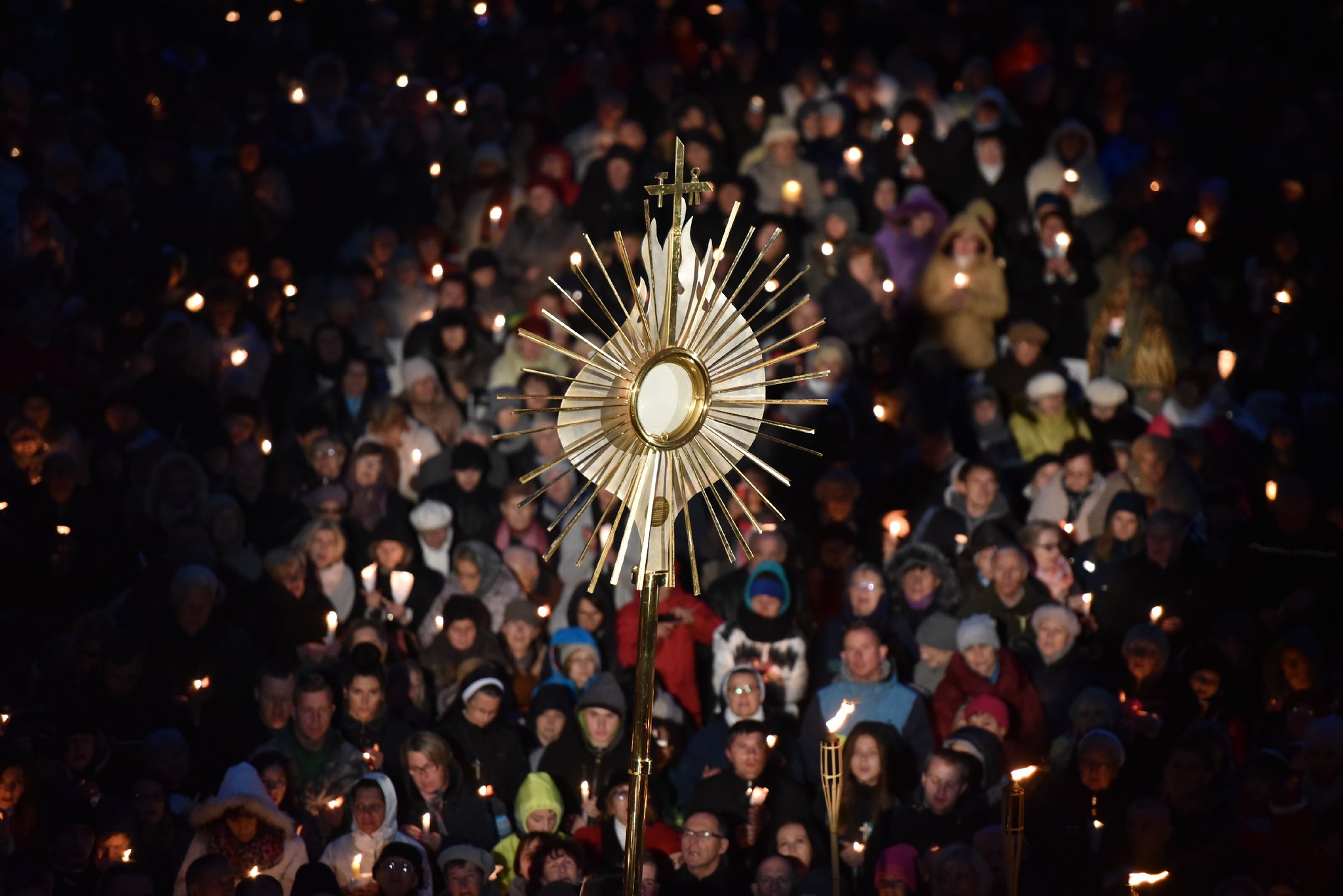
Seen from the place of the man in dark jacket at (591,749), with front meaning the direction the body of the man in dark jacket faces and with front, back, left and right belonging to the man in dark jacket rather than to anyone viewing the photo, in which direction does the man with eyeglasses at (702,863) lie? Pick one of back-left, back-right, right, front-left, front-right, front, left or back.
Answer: front-left

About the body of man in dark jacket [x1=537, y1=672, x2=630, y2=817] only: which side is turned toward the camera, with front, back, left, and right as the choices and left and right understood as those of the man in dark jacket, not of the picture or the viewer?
front

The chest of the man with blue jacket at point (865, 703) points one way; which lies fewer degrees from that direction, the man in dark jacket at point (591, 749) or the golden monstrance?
the golden monstrance

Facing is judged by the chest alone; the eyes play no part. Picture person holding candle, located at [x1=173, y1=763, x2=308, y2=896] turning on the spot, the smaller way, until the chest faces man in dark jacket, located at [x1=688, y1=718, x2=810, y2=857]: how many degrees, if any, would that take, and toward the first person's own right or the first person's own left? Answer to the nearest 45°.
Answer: approximately 90° to the first person's own left

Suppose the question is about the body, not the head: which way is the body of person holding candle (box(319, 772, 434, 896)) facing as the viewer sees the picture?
toward the camera

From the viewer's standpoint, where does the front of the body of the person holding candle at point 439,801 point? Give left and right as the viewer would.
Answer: facing the viewer and to the left of the viewer

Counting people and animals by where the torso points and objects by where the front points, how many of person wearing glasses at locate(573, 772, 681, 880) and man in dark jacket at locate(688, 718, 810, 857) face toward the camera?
2

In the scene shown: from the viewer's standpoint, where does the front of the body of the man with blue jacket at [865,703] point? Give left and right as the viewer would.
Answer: facing the viewer
